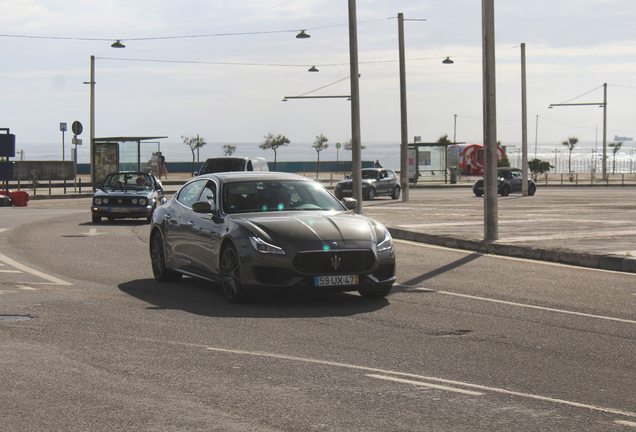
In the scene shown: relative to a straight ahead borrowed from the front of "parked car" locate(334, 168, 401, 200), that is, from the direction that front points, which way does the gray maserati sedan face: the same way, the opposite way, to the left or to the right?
to the left

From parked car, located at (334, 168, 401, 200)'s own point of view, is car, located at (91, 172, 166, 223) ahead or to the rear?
ahead

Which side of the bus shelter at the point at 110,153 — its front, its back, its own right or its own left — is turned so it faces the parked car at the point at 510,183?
left

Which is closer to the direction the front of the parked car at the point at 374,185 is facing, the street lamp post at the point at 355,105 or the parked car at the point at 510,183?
the street lamp post

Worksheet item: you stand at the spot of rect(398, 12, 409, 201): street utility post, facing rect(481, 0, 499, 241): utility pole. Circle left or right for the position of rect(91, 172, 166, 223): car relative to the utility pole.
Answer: right

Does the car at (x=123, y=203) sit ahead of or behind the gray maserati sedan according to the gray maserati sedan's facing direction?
behind

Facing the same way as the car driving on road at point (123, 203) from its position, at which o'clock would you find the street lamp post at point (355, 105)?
The street lamp post is roughly at 9 o'clock from the car driving on road.

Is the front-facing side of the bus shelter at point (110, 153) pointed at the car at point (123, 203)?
yes

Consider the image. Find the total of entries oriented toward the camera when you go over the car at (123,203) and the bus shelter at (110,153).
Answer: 2

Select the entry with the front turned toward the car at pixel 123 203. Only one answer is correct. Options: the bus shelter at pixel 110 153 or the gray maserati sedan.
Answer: the bus shelter

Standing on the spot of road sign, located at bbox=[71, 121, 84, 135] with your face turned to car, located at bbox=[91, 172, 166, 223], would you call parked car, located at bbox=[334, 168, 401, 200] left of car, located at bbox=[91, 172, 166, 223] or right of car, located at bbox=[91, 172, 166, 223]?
left

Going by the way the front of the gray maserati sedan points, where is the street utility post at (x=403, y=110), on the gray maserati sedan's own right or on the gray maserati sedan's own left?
on the gray maserati sedan's own left
